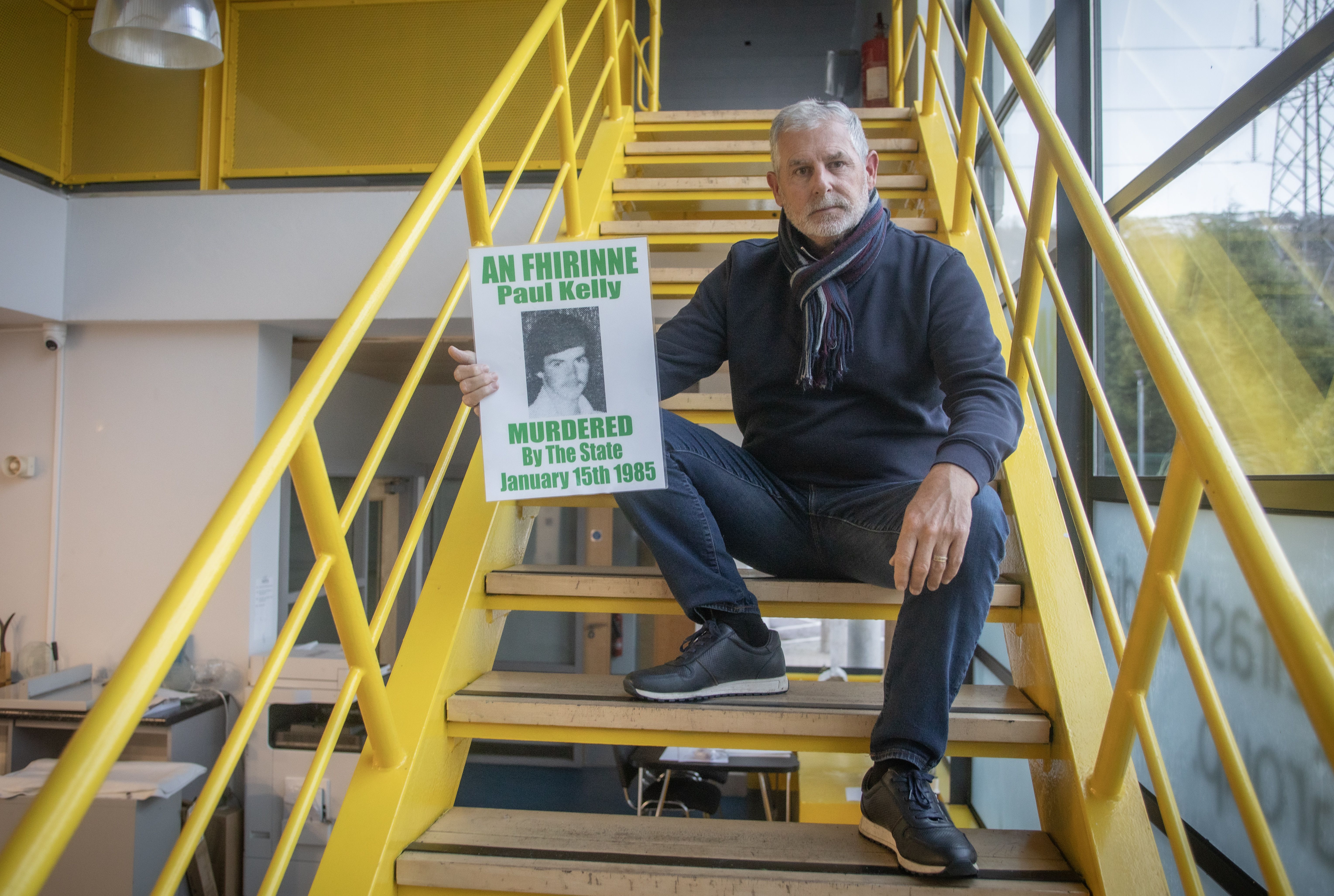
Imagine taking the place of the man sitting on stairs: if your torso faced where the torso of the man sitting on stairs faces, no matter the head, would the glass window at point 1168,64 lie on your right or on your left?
on your left

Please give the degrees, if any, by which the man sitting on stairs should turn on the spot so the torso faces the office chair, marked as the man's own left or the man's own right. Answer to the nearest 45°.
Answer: approximately 180°

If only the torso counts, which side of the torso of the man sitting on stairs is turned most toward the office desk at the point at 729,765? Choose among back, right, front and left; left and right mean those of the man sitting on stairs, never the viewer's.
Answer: back

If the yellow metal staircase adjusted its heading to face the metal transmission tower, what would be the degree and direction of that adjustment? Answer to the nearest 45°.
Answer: approximately 90° to its left

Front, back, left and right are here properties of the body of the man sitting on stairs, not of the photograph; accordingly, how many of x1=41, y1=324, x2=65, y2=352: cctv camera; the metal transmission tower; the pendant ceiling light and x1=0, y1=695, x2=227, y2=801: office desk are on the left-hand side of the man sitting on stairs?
1

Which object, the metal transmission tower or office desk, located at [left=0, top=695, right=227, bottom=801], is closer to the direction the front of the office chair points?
the metal transmission tower

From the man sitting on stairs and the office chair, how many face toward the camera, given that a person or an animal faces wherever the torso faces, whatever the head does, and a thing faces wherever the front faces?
1

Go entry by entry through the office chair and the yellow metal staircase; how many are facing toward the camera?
1

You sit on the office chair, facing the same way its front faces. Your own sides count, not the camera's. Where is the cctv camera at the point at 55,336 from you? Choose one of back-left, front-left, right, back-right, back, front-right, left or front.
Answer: back
